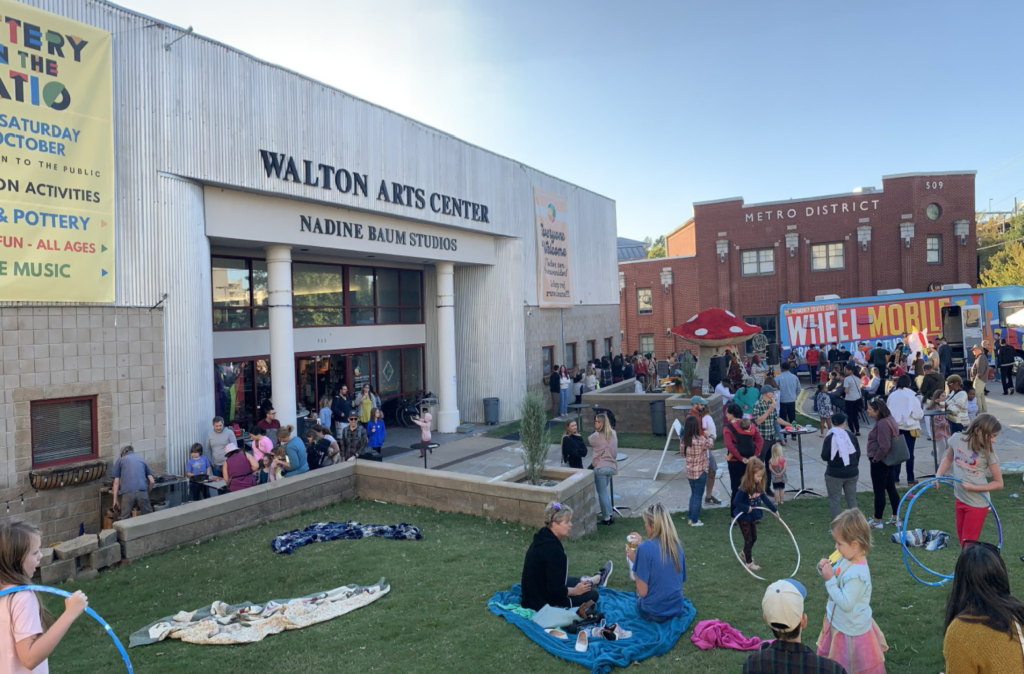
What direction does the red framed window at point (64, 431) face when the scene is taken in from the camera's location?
facing the viewer and to the right of the viewer

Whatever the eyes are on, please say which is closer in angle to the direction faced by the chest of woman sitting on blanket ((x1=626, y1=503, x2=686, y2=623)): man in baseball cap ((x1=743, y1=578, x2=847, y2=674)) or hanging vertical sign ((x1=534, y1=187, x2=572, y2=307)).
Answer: the hanging vertical sign

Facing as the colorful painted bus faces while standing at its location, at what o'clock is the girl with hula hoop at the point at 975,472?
The girl with hula hoop is roughly at 3 o'clock from the colorful painted bus.

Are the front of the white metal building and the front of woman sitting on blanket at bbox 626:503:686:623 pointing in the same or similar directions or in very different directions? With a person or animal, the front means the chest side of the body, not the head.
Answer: very different directions

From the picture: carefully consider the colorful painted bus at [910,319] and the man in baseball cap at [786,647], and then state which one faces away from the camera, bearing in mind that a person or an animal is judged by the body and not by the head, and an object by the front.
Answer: the man in baseball cap

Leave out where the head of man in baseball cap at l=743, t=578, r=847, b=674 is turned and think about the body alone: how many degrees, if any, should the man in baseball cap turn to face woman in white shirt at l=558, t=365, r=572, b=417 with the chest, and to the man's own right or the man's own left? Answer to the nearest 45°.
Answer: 0° — they already face them

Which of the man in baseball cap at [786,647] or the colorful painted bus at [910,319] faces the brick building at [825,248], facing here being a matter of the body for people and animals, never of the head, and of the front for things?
the man in baseball cap

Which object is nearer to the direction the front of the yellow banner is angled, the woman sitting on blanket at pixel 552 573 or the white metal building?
the woman sitting on blanket

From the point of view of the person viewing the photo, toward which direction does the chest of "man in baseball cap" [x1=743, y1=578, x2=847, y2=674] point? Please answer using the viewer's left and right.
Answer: facing away from the viewer

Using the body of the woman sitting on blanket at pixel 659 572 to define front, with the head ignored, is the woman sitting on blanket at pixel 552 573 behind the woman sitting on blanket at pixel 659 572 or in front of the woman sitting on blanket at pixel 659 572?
in front

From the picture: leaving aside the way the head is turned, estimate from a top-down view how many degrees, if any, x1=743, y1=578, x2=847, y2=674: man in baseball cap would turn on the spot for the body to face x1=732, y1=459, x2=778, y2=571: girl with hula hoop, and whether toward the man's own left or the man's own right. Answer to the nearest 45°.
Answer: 0° — they already face them

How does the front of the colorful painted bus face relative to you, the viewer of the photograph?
facing to the right of the viewer

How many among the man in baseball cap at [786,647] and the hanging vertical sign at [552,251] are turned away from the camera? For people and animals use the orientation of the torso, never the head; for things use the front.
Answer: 1

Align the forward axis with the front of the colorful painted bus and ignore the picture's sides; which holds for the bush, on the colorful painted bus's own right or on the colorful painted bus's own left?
on the colorful painted bus's own right

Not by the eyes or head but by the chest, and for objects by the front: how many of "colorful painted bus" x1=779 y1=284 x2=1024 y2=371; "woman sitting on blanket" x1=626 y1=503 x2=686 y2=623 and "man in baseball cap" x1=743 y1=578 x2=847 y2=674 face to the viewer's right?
1

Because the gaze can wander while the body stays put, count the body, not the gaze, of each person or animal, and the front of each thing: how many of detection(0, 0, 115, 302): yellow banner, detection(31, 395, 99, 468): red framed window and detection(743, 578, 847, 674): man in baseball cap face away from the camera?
1

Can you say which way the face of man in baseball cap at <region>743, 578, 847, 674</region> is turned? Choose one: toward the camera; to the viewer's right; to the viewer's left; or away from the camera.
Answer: away from the camera

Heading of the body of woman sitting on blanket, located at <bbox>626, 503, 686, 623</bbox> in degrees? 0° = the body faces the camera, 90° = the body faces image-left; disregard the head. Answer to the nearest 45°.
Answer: approximately 135°

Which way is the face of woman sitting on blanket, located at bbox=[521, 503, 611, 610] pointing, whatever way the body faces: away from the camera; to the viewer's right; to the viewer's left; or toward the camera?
to the viewer's right
